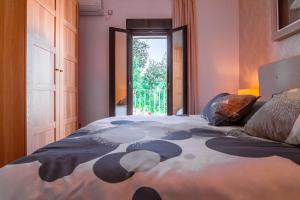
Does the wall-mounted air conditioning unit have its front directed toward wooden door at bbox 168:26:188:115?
no

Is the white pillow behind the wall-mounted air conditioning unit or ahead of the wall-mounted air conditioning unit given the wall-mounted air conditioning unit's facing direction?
ahead

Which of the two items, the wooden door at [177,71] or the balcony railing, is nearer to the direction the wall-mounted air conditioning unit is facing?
the wooden door

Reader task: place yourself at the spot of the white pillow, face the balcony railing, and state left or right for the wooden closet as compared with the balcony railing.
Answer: left

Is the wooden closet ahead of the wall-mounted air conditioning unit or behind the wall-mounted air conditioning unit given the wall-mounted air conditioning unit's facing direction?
ahead

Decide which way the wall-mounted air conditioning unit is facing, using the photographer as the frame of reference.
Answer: facing the viewer

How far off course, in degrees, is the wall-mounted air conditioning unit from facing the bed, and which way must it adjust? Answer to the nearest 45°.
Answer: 0° — it already faces it

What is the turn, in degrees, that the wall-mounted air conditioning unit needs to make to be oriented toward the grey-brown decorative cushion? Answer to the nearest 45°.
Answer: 0° — it already faces it
